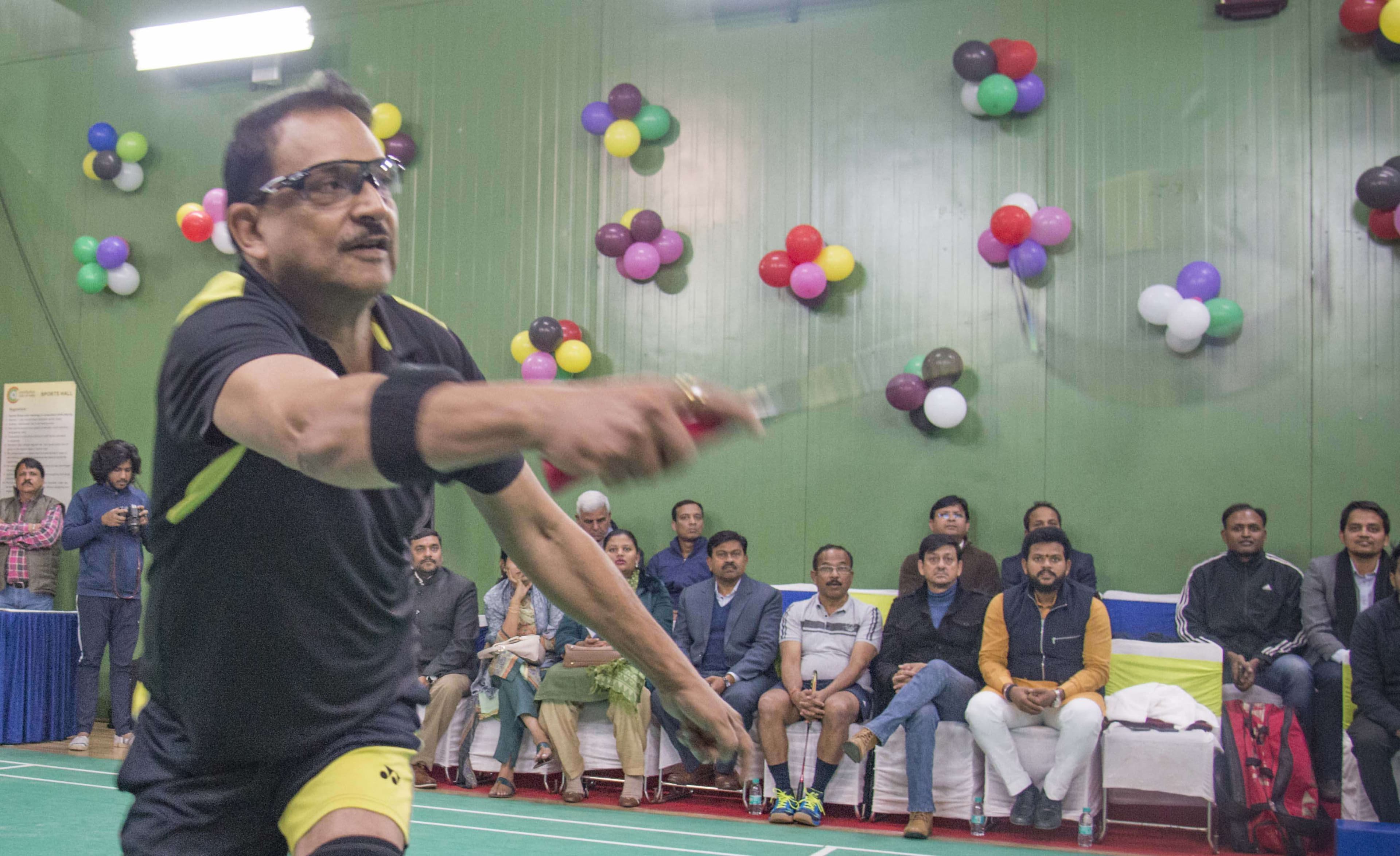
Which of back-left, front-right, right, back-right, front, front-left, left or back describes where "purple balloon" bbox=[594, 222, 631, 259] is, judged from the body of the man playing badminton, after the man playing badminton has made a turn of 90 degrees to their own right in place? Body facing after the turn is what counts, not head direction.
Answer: back-right

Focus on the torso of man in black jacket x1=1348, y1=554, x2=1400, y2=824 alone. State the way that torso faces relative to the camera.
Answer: toward the camera

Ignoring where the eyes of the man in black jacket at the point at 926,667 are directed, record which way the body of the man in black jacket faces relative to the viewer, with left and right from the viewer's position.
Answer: facing the viewer

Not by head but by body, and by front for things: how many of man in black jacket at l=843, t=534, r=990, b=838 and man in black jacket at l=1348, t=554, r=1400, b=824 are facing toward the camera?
2

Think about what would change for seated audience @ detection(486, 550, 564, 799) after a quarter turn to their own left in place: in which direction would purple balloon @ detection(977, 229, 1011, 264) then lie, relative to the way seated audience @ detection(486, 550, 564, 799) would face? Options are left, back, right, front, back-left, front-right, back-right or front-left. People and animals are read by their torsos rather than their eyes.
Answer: front

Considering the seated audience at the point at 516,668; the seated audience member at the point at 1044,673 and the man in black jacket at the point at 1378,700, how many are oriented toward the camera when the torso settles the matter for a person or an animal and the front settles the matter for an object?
3

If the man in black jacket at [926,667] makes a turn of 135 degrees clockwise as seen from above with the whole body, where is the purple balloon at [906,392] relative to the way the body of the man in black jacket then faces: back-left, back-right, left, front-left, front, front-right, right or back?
front-right

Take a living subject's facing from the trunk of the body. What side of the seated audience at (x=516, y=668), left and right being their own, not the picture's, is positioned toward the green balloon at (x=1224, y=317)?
left

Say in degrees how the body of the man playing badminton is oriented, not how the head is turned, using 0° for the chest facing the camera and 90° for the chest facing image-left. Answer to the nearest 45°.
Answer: approximately 315°

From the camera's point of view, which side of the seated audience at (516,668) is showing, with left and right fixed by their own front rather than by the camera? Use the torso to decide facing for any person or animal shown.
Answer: front

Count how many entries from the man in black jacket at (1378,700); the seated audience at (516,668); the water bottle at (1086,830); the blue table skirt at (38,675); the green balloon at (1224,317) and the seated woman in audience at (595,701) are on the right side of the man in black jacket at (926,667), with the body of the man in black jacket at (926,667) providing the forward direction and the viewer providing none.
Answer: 3
